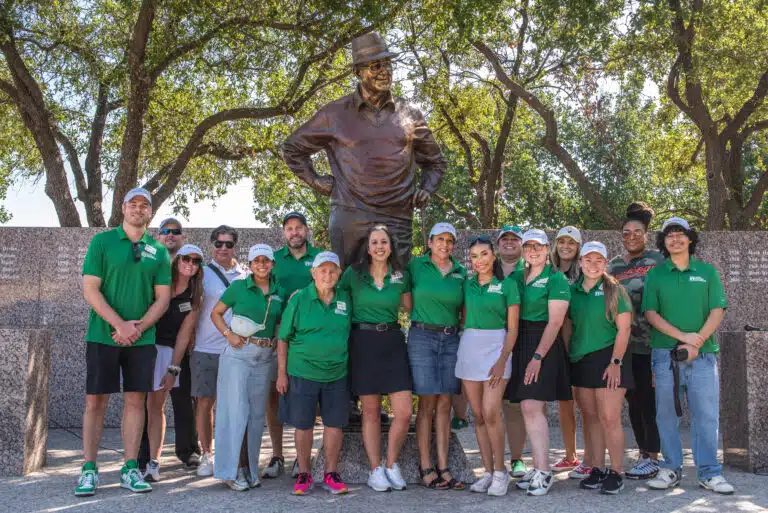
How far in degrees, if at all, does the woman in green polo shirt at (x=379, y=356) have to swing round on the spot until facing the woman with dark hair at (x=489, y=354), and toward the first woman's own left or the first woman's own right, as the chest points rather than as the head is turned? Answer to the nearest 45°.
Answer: approximately 90° to the first woman's own left

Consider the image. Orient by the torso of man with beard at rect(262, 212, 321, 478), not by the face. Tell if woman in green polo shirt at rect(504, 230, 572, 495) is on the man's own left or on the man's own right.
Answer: on the man's own left

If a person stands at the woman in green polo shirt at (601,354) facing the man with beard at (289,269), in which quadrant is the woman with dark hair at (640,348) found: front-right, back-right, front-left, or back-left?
back-right

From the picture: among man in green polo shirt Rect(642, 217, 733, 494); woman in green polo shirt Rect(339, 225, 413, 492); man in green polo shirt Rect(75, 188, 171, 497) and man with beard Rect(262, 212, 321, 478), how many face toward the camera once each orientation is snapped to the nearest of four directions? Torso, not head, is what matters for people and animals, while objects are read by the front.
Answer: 4

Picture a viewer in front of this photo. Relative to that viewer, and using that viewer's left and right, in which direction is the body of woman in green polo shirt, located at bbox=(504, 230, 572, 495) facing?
facing the viewer and to the left of the viewer

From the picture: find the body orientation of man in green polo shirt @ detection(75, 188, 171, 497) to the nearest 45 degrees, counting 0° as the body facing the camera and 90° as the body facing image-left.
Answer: approximately 0°

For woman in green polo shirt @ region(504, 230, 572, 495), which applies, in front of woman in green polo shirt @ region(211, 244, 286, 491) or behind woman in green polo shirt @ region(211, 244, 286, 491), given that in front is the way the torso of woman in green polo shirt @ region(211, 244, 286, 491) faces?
in front

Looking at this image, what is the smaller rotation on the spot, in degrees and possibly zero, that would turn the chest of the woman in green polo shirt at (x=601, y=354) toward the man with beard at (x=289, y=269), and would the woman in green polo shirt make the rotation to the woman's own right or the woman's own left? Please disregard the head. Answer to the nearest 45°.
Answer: approximately 45° to the woman's own right

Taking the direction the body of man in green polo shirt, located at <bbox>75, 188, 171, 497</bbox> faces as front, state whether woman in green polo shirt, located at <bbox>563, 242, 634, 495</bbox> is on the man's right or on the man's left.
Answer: on the man's left

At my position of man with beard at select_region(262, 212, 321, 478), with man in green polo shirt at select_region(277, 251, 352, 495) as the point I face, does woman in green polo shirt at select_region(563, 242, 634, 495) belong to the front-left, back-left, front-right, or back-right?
front-left

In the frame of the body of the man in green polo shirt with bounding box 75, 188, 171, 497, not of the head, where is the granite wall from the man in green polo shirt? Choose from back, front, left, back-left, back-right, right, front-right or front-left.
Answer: back

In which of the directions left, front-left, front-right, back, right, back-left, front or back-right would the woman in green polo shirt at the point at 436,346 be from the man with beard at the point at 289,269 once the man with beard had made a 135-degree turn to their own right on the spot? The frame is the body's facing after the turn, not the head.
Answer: back

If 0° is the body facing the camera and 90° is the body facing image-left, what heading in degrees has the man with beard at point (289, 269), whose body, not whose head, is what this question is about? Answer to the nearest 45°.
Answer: approximately 0°

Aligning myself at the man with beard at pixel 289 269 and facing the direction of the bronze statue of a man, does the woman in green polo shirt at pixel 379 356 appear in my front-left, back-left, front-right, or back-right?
front-right
